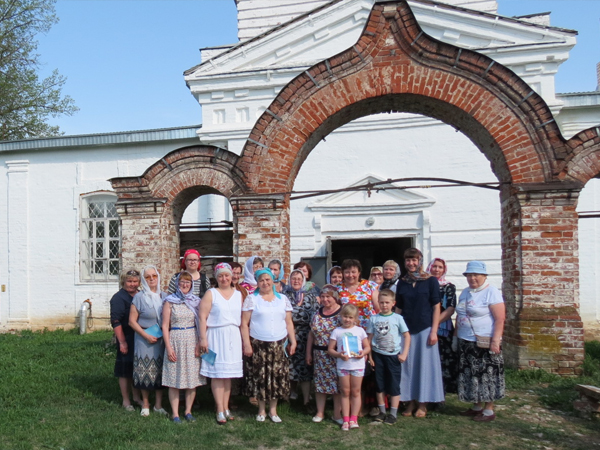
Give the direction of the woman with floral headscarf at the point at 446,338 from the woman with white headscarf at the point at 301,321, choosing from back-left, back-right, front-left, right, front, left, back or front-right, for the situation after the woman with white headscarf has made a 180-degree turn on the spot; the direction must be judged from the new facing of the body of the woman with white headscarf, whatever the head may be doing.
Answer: right

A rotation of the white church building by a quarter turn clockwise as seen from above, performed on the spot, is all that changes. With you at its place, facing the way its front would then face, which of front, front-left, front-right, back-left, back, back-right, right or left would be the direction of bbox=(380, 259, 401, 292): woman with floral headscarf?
left

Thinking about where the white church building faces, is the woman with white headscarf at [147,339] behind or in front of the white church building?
in front

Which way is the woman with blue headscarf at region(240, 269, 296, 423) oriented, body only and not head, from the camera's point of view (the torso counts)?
toward the camera

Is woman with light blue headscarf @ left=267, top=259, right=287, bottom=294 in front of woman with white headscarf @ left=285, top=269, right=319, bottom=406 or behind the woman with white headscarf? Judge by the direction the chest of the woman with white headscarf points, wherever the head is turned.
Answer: behind

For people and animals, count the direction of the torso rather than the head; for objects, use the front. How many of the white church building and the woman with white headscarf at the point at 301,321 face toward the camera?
2

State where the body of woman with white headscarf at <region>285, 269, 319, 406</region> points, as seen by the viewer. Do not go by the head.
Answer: toward the camera

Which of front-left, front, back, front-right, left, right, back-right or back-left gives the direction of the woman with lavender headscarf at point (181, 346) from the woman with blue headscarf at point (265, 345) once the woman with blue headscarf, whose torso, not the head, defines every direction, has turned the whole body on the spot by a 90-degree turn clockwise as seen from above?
front

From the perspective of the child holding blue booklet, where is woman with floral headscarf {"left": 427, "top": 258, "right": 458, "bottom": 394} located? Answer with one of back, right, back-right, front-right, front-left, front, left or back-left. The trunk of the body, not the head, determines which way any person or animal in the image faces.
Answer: back-left

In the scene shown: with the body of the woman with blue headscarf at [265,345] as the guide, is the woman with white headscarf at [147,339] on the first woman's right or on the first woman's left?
on the first woman's right

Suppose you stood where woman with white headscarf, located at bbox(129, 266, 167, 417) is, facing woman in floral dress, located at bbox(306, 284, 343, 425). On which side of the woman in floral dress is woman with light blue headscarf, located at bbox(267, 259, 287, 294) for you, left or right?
left

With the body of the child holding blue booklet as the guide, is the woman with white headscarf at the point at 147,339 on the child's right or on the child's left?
on the child's right

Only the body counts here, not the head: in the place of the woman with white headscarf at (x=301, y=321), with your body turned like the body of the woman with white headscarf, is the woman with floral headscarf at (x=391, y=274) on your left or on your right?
on your left
